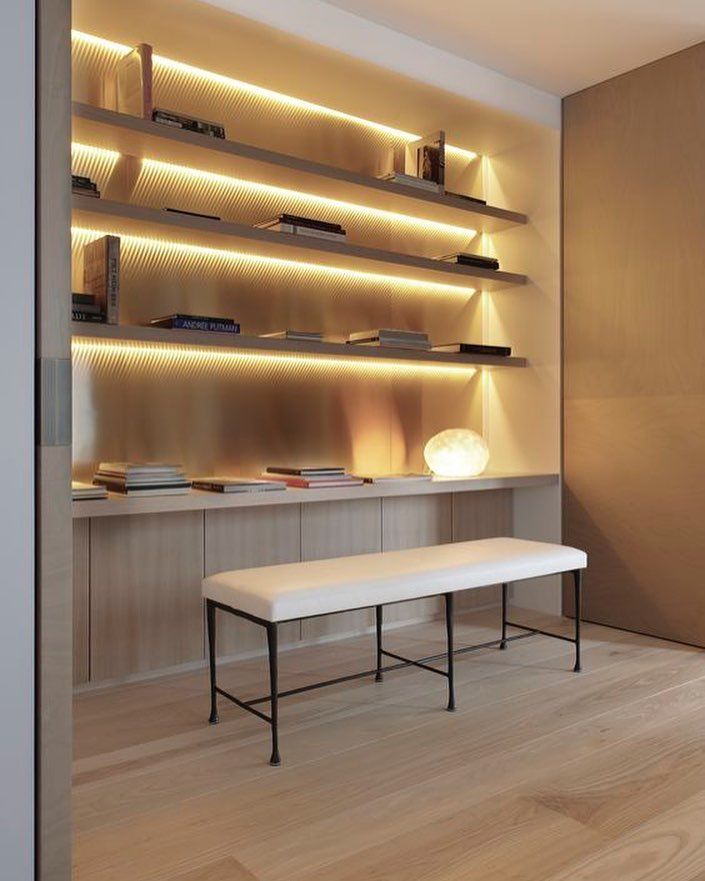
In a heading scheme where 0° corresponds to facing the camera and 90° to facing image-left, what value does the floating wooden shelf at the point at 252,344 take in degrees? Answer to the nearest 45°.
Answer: approximately 315°

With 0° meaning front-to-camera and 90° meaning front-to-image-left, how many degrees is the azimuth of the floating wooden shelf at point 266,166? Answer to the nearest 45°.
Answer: approximately 315°
